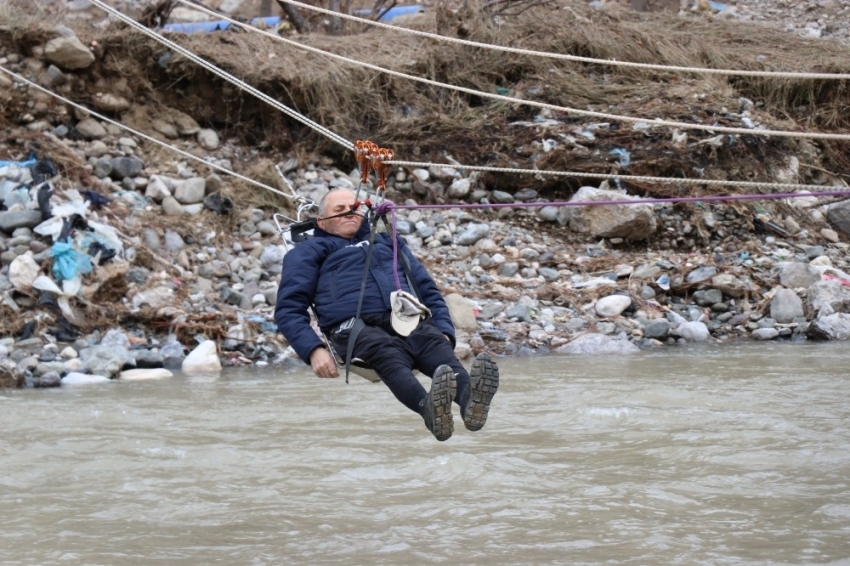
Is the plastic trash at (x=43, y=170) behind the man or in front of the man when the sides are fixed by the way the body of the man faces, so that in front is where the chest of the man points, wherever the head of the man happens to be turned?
behind

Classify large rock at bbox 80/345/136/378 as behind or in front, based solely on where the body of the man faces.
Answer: behind

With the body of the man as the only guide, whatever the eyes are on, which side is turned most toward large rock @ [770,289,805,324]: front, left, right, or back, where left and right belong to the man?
left

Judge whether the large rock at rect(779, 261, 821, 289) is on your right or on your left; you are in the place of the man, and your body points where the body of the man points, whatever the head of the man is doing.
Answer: on your left

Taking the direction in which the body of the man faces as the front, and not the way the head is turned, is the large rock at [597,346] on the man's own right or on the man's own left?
on the man's own left

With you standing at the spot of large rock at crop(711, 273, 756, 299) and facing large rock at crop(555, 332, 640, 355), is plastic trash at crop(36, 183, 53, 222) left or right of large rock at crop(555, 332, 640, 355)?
right

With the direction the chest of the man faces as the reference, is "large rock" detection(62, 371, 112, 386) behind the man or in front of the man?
behind

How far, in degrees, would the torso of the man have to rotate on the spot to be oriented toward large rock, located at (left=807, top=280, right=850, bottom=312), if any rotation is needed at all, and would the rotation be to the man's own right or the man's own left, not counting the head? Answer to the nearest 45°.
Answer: approximately 90° to the man's own left

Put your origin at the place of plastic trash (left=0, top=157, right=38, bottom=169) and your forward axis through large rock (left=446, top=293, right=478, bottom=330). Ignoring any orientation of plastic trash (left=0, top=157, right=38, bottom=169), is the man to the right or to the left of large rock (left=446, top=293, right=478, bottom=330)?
right

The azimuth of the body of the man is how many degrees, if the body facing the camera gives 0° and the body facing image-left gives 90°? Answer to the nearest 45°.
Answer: approximately 315°
